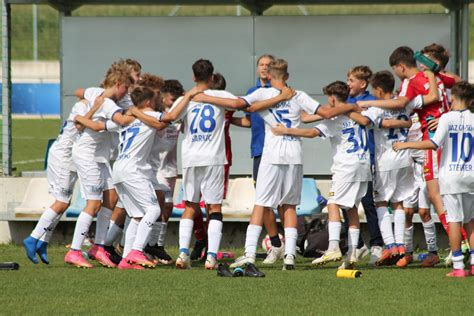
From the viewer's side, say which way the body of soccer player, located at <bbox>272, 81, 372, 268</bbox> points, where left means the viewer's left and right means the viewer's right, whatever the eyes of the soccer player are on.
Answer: facing away from the viewer and to the left of the viewer

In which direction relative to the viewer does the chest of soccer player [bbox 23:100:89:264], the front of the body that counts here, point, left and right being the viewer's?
facing to the right of the viewer

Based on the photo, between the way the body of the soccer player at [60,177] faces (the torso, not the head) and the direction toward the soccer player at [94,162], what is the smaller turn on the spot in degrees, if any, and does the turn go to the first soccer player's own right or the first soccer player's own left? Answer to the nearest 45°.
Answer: approximately 45° to the first soccer player's own right

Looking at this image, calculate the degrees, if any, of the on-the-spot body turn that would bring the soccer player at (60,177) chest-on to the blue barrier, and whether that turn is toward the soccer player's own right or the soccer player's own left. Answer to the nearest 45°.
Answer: approximately 90° to the soccer player's own left

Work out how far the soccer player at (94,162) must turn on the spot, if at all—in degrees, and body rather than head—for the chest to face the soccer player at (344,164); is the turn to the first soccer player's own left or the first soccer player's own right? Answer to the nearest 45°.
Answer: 0° — they already face them

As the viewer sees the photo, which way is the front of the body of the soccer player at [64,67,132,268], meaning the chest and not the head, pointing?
to the viewer's right

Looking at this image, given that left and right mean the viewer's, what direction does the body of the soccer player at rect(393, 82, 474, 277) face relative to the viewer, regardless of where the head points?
facing away from the viewer

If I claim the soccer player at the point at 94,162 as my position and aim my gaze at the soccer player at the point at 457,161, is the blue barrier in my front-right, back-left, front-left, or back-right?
back-left

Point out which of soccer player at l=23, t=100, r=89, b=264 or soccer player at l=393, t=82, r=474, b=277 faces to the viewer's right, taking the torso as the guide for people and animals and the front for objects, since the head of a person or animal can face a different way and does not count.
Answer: soccer player at l=23, t=100, r=89, b=264

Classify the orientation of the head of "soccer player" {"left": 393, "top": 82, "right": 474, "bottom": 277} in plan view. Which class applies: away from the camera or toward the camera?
away from the camera
